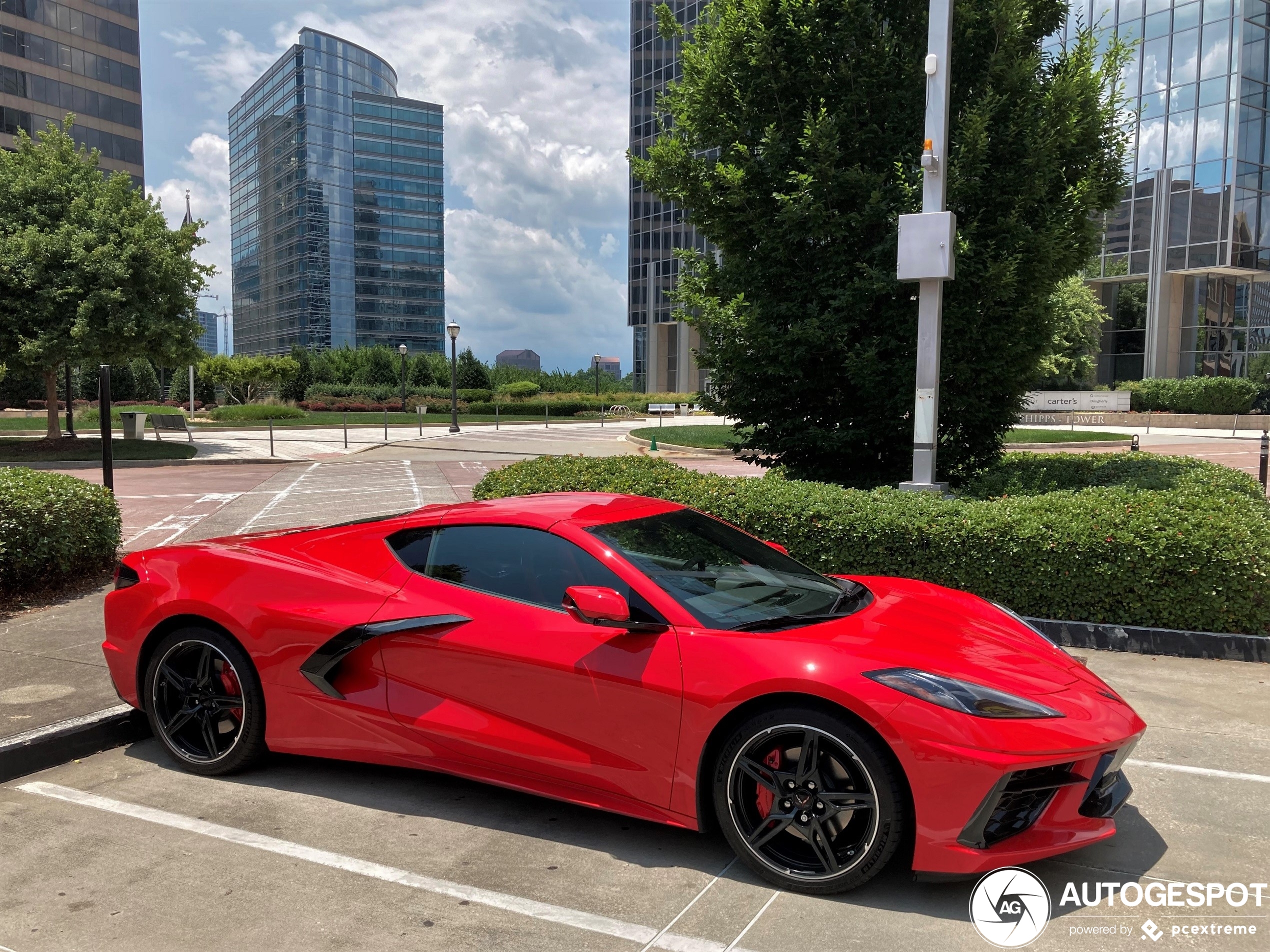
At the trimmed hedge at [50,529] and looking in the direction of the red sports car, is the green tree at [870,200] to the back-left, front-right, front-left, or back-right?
front-left

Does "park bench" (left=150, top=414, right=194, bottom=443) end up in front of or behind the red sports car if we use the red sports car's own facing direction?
behind

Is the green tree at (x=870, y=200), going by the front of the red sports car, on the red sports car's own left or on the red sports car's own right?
on the red sports car's own left

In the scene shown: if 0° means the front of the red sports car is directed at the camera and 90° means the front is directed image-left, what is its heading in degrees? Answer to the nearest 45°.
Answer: approximately 315°

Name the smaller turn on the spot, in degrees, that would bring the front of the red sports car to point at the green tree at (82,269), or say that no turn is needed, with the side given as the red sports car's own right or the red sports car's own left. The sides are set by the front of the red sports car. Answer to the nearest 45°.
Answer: approximately 180°

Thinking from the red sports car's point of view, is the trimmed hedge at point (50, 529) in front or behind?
behind

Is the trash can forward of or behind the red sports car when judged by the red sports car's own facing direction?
behind

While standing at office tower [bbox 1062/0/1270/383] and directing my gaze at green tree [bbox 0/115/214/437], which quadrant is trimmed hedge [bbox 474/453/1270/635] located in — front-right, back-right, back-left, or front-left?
front-left

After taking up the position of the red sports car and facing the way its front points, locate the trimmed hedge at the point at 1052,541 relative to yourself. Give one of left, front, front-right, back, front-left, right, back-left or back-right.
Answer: left

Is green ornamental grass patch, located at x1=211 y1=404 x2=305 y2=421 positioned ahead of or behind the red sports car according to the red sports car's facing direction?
behind

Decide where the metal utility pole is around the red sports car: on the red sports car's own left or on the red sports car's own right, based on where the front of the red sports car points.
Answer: on the red sports car's own left

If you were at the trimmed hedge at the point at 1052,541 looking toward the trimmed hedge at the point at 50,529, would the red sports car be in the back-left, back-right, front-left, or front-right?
front-left

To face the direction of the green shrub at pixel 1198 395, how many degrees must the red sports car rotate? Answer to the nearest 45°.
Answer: approximately 90° to its left

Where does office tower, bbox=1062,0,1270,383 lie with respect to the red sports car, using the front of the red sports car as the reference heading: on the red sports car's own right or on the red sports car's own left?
on the red sports car's own left

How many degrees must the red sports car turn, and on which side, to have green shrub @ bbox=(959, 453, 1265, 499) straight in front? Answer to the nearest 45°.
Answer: approximately 90° to its left
